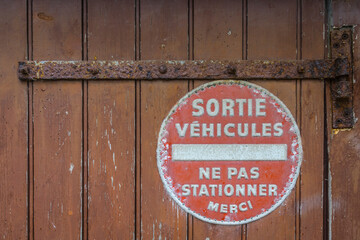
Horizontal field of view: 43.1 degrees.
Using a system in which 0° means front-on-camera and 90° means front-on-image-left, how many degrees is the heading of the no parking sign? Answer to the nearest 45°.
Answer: approximately 0°
